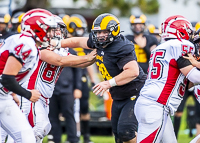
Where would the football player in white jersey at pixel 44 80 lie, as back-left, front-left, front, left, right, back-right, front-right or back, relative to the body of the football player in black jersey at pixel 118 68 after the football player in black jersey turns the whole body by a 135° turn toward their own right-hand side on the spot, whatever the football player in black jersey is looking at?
left

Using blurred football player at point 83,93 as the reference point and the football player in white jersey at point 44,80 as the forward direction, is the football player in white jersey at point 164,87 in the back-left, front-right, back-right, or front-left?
front-left

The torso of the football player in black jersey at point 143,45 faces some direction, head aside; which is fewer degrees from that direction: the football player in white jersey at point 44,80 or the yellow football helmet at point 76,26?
the football player in white jersey

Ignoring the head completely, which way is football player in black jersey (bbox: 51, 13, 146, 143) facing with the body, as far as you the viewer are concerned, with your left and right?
facing the viewer and to the left of the viewer

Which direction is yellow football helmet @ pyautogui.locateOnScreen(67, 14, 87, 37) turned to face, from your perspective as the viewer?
facing the viewer and to the right of the viewer

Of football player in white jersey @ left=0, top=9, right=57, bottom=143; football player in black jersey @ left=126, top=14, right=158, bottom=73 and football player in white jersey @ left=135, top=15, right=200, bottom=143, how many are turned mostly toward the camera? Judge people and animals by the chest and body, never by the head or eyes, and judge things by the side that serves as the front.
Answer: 1

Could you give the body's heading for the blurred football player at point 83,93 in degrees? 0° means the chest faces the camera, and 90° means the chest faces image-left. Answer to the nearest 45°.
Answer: approximately 315°

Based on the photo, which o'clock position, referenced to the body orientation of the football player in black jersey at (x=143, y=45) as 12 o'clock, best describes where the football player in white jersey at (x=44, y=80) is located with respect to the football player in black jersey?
The football player in white jersey is roughly at 1 o'clock from the football player in black jersey.

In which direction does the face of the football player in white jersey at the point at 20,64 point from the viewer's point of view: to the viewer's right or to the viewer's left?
to the viewer's right

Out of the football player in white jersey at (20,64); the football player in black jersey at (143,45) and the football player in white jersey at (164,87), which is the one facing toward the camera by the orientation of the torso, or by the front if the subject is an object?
the football player in black jersey

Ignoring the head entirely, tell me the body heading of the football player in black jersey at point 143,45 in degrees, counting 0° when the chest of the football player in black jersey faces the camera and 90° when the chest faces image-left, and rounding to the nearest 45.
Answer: approximately 0°
